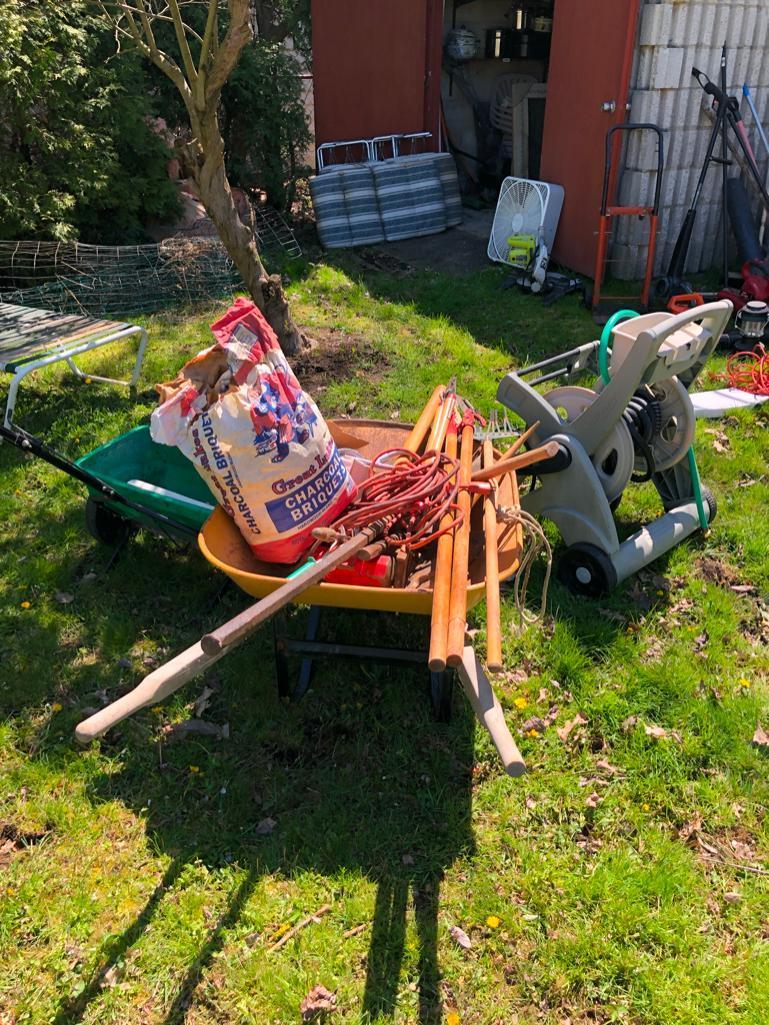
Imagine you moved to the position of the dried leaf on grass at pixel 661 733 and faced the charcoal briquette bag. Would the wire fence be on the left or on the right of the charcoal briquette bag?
right

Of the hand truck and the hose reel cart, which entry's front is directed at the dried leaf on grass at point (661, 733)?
the hand truck

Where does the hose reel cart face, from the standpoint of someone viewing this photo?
facing away from the viewer and to the left of the viewer

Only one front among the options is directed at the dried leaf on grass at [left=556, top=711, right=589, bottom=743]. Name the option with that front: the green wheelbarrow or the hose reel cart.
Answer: the green wheelbarrow

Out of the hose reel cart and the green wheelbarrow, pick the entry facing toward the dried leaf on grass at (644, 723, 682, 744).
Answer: the green wheelbarrow

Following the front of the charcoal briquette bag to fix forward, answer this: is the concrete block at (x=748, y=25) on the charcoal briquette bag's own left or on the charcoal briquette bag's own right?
on the charcoal briquette bag's own left

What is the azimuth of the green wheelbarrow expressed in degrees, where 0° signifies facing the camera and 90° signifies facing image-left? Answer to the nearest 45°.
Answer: approximately 315°

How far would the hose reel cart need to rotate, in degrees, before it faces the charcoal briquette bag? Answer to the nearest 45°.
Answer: approximately 90° to its left

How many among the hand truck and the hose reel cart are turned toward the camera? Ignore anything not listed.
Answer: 1
